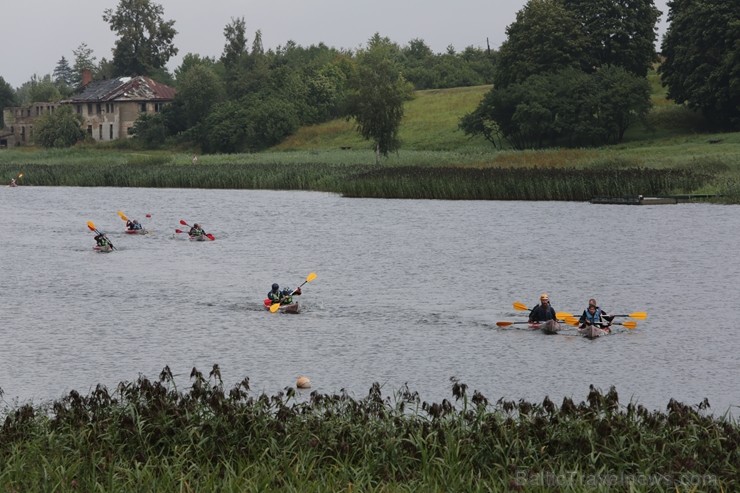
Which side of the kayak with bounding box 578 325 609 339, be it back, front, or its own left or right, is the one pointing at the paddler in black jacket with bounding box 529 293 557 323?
right

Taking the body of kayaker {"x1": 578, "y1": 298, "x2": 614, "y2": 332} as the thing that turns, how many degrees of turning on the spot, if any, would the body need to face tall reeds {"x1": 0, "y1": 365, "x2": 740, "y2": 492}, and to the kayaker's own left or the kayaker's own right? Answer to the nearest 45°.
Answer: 0° — they already face it

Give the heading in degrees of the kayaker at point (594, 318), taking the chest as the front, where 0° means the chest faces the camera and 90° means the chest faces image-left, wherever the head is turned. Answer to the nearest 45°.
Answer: approximately 0°

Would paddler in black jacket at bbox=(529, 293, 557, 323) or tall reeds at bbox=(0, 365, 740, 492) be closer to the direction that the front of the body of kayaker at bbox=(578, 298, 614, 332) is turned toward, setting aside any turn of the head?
the tall reeds

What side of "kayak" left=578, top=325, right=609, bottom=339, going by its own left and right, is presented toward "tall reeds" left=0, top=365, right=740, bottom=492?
front

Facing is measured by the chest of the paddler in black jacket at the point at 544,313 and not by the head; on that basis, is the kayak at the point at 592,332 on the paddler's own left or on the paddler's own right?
on the paddler's own left

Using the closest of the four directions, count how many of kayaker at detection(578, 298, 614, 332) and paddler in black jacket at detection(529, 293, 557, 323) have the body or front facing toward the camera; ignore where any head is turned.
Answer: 2

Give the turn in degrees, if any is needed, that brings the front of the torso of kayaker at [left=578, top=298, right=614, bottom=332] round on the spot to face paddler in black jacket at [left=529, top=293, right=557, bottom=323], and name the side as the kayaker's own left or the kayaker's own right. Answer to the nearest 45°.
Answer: approximately 90° to the kayaker's own right
